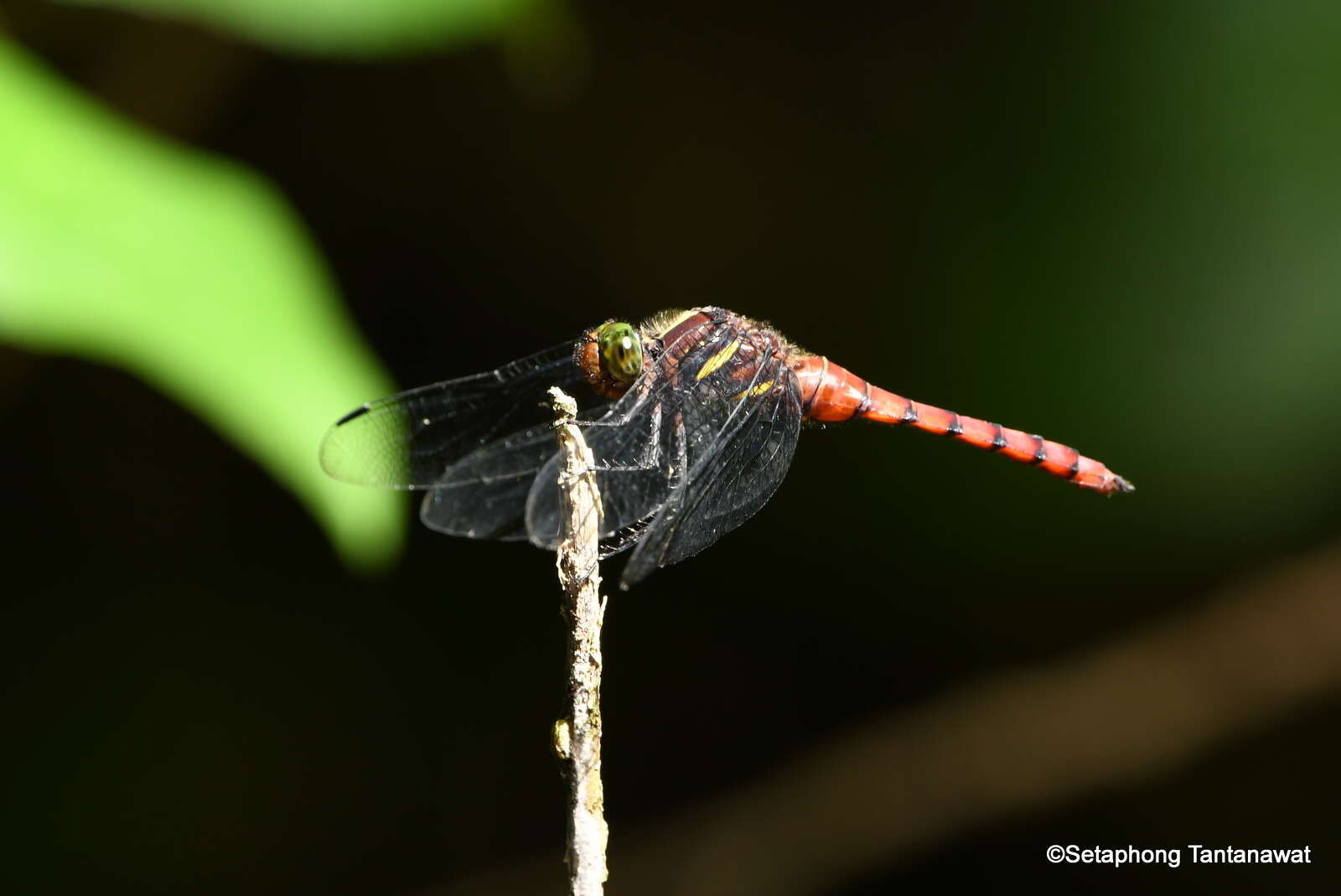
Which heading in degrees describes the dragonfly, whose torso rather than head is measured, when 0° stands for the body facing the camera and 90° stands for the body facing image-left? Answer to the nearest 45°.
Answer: approximately 90°
